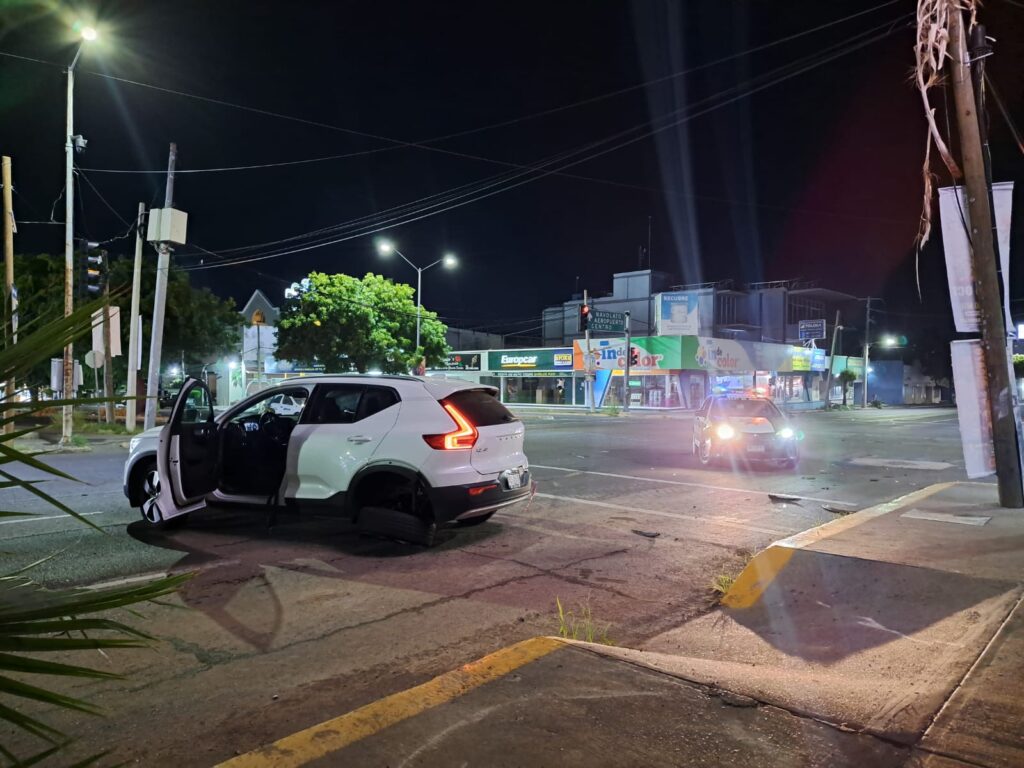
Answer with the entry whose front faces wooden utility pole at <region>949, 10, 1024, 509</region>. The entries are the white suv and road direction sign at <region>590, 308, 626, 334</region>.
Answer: the road direction sign

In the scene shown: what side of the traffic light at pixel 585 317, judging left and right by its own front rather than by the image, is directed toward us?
front

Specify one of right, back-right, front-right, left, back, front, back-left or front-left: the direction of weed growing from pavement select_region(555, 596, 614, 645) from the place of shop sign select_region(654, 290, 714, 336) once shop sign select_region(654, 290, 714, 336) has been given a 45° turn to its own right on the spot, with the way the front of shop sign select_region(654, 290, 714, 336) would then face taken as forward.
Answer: front-left

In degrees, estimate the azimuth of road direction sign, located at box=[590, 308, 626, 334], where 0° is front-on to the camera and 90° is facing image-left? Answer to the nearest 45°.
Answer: approximately 0°

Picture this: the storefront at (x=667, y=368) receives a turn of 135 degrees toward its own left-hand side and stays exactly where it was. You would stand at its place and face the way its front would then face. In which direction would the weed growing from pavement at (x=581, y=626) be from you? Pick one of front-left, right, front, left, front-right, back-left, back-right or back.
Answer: back-right

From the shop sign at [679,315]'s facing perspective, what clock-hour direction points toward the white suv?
The white suv is roughly at 12 o'clock from the shop sign.

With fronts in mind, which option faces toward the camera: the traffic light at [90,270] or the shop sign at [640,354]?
the shop sign

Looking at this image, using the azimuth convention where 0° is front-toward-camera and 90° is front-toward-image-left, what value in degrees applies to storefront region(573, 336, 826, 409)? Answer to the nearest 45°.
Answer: approximately 0°

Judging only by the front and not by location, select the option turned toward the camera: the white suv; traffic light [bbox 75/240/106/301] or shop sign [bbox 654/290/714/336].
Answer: the shop sign

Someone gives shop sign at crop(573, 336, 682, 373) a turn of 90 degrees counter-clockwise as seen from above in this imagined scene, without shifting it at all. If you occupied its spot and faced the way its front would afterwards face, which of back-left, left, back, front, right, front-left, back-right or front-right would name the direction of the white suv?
right

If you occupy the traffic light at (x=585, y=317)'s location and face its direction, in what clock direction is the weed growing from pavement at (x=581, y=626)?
The weed growing from pavement is roughly at 12 o'clock from the traffic light.

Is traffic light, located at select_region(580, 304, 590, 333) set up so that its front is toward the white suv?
yes

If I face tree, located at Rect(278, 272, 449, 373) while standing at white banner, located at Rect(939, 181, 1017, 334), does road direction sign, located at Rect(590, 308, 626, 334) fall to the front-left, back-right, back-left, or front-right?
front-right

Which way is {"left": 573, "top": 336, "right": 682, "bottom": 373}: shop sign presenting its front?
toward the camera

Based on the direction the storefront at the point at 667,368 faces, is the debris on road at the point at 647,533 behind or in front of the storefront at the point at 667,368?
in front

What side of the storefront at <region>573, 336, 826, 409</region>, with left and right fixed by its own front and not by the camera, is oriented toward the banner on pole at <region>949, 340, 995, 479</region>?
front

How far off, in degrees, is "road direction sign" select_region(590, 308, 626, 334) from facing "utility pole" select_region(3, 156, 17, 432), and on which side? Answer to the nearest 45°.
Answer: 0° — it already faces it
